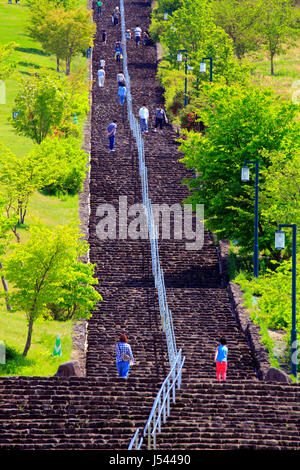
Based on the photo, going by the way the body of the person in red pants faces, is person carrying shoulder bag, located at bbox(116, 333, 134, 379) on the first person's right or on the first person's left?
on the first person's left

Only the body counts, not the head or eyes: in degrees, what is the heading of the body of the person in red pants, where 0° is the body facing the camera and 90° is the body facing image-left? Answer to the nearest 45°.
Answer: approximately 180°

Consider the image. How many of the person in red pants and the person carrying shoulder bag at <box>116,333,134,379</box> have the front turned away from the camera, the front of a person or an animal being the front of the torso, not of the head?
2

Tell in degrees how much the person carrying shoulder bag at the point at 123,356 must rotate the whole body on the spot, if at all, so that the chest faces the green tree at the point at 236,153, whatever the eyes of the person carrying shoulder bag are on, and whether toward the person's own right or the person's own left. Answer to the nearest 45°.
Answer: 0° — they already face it

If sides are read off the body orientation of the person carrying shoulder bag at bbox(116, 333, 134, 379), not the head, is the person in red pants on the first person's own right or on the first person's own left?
on the first person's own right

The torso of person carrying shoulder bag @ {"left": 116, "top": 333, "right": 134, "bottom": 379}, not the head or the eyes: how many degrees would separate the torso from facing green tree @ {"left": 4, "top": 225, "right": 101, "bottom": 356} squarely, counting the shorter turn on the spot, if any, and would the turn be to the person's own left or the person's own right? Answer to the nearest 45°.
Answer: approximately 45° to the person's own left

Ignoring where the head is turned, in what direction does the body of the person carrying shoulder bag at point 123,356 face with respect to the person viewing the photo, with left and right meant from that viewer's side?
facing away from the viewer

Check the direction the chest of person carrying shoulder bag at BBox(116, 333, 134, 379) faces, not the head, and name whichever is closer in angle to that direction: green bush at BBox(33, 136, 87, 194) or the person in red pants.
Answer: the green bush
